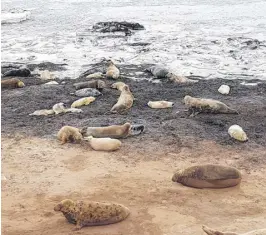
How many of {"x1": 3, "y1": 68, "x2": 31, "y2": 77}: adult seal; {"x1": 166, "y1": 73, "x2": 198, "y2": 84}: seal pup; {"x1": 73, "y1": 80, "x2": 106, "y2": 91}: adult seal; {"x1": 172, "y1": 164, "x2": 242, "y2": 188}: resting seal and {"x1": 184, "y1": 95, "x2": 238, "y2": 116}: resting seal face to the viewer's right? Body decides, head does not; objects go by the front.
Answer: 2

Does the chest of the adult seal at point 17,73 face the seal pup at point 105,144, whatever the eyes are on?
no

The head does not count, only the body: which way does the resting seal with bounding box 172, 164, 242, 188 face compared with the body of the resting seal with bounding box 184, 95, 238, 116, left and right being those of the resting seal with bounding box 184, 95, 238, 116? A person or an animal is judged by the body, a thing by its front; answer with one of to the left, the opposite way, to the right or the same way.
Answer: the same way

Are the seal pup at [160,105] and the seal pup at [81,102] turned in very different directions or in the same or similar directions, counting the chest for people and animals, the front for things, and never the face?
same or similar directions

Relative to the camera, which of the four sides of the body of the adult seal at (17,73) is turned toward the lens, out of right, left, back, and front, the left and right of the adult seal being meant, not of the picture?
right

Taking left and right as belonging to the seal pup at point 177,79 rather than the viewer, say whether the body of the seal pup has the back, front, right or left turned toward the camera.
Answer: left

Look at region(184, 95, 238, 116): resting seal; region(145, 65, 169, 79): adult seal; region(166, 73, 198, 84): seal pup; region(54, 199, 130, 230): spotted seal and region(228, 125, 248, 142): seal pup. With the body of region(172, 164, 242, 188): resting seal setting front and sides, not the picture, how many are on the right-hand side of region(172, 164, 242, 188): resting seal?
4

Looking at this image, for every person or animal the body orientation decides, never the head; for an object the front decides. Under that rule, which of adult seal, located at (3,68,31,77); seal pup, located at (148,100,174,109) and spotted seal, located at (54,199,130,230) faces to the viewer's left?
the spotted seal

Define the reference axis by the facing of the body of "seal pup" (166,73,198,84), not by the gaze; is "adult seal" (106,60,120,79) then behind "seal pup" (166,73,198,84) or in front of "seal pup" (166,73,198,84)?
in front
